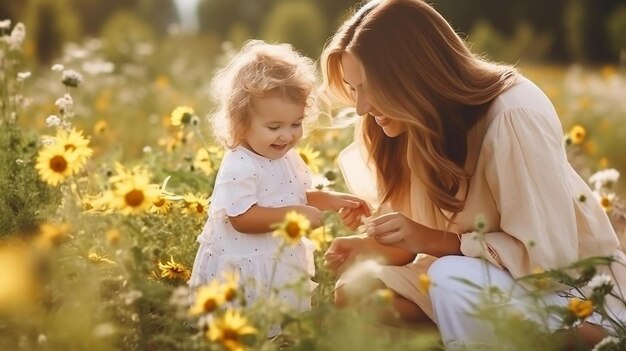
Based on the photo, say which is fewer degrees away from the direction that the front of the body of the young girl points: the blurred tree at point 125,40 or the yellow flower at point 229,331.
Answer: the yellow flower

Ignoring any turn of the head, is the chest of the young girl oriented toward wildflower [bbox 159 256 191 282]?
no

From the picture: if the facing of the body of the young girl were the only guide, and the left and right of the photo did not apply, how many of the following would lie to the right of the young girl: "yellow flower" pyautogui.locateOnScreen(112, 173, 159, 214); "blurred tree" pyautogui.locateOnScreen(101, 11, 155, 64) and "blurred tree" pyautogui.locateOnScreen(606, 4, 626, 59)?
1

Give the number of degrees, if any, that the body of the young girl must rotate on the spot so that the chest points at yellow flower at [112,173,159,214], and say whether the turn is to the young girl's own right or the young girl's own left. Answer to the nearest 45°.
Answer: approximately 90° to the young girl's own right

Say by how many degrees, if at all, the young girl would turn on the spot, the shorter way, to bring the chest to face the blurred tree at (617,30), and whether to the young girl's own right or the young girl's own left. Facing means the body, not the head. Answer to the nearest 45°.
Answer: approximately 90° to the young girl's own left

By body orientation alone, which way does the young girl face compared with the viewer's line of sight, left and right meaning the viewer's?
facing the viewer and to the right of the viewer

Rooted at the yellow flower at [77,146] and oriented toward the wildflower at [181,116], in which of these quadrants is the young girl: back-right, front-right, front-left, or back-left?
front-right

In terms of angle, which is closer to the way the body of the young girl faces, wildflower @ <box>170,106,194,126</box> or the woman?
the woman

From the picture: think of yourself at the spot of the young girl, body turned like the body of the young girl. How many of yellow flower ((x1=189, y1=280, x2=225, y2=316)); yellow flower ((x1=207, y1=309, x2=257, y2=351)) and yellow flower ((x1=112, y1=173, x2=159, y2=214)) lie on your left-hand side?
0

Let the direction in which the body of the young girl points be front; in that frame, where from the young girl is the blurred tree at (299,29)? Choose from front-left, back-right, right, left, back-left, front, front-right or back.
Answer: back-left

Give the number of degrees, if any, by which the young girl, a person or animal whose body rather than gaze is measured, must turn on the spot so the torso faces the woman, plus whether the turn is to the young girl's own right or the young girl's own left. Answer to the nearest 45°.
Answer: approximately 45° to the young girl's own left

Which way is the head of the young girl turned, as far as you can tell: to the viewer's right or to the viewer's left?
to the viewer's right

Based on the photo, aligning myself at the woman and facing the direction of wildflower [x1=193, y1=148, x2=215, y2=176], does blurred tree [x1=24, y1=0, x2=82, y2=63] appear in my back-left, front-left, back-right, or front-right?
front-right

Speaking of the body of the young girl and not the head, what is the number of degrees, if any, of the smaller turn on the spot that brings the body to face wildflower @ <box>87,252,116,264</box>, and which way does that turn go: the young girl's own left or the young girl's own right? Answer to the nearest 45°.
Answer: approximately 135° to the young girl's own right
